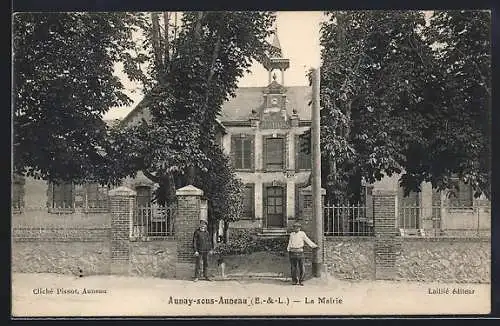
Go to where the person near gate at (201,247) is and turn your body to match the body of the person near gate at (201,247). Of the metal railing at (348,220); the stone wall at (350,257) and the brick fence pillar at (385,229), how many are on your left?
3

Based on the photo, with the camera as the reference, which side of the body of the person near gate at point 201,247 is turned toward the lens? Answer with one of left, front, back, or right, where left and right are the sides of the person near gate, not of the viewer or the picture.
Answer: front

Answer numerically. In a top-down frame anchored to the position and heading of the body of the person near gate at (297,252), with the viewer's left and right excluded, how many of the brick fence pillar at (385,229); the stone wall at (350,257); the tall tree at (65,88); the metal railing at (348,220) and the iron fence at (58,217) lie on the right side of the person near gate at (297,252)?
2

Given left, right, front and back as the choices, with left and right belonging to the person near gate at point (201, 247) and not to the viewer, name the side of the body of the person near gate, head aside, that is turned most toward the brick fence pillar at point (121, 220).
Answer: right

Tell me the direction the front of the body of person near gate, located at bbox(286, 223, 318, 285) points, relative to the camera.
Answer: toward the camera

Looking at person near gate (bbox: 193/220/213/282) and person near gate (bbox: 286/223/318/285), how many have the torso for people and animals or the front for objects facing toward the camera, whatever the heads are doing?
2

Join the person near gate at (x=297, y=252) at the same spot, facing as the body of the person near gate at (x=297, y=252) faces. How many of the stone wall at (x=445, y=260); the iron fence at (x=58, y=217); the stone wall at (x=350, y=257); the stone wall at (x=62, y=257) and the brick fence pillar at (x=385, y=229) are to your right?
2

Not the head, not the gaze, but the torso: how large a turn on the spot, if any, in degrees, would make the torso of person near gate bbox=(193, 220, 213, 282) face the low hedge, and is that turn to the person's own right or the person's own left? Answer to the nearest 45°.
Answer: approximately 90° to the person's own left

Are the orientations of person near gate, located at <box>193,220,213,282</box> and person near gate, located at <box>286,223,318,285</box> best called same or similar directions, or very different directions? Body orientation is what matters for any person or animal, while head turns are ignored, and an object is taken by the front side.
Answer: same or similar directions

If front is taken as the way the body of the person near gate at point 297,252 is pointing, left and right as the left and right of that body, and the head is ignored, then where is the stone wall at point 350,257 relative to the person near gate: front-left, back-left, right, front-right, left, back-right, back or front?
back-left
